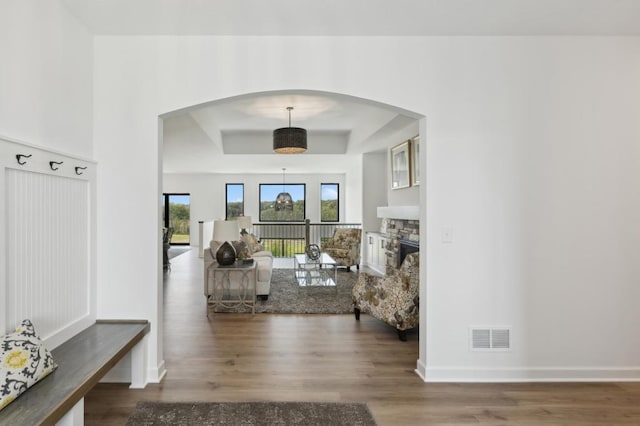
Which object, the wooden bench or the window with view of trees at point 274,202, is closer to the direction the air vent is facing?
the wooden bench

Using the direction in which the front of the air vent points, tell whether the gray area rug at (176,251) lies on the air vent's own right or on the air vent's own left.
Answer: on the air vent's own right

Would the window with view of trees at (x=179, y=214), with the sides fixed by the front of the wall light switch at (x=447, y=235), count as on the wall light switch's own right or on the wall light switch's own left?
on the wall light switch's own right

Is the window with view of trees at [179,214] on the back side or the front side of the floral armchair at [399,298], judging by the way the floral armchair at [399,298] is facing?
on the front side

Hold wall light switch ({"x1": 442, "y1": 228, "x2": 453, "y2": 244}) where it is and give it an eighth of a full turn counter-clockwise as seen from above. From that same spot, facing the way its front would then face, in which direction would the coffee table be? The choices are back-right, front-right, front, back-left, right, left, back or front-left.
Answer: back

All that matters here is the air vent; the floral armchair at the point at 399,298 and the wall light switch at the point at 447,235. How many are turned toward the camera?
2

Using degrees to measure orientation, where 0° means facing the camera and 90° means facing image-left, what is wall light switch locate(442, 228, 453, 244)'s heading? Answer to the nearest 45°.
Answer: approximately 0°

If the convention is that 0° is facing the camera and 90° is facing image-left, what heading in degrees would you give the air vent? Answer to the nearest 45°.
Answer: approximately 0°

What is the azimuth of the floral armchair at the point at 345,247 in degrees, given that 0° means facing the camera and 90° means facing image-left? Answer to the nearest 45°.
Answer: approximately 45°

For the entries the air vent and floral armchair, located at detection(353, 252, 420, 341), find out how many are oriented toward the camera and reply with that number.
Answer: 1

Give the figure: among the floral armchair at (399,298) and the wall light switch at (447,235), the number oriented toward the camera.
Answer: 1

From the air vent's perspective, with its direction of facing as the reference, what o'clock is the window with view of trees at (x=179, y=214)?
The window with view of trees is roughly at 4 o'clock from the air vent.
